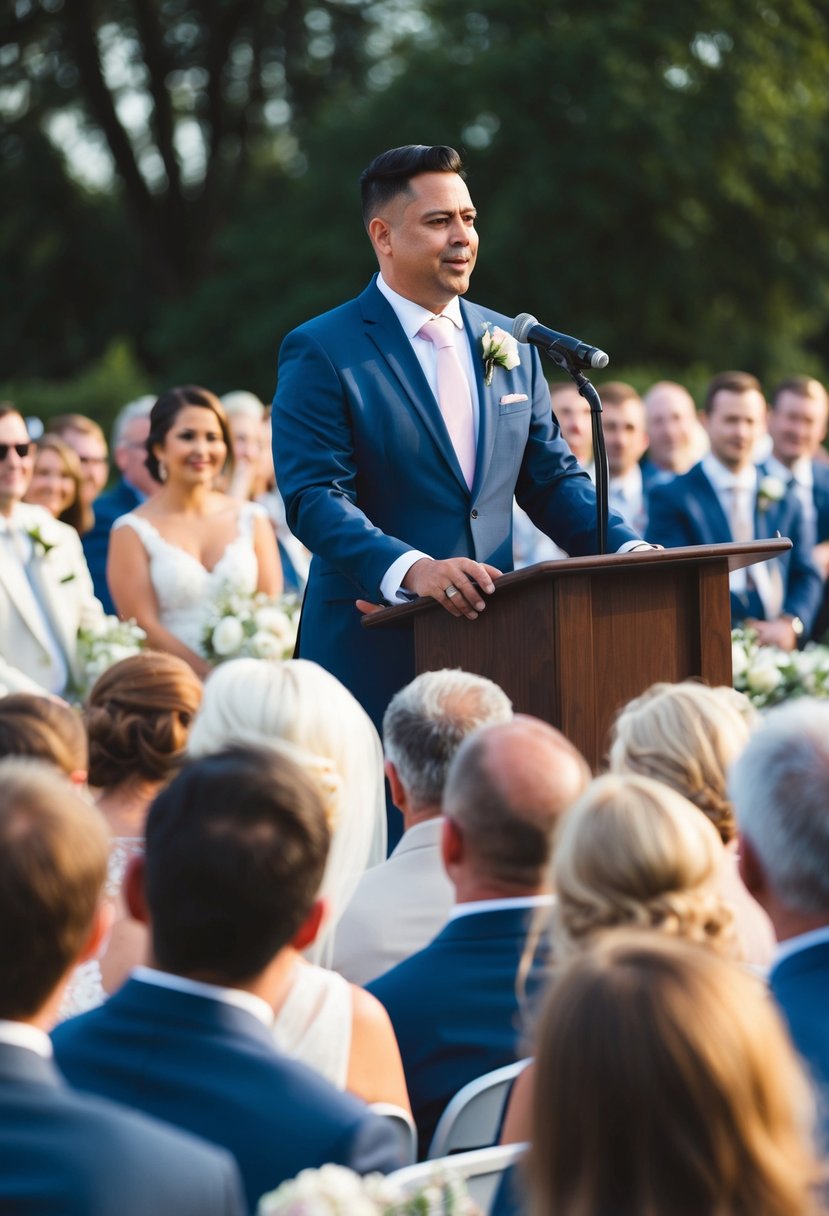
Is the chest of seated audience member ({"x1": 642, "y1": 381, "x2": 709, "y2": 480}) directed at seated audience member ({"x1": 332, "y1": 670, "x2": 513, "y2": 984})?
yes

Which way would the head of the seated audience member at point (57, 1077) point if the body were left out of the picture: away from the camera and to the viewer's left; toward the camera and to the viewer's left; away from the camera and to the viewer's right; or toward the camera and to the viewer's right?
away from the camera and to the viewer's right

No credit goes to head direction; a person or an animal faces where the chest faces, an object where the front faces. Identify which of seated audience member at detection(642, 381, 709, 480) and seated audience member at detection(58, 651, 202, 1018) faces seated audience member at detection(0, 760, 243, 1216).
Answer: seated audience member at detection(642, 381, 709, 480)

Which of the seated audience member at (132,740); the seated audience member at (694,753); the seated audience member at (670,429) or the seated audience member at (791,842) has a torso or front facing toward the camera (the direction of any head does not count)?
the seated audience member at (670,429)

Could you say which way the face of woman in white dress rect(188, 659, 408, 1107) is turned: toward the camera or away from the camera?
away from the camera

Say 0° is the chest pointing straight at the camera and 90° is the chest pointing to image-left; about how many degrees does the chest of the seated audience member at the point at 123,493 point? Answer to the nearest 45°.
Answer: approximately 315°

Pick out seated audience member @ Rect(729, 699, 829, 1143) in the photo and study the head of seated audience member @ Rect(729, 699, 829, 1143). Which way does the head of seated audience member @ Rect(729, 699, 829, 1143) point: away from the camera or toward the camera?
away from the camera

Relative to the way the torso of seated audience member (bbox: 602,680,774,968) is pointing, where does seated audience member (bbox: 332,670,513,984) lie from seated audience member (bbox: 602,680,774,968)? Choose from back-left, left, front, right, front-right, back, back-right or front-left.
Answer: left

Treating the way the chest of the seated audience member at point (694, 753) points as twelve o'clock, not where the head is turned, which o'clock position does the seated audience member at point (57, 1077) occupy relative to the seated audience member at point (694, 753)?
the seated audience member at point (57, 1077) is roughly at 7 o'clock from the seated audience member at point (694, 753).

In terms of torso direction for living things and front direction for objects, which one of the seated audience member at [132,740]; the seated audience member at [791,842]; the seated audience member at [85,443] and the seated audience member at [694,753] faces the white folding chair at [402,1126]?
the seated audience member at [85,443]

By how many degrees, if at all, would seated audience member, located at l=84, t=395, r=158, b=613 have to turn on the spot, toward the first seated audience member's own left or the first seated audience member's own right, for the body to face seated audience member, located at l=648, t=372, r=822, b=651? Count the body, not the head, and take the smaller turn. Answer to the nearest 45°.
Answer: approximately 45° to the first seated audience member's own left

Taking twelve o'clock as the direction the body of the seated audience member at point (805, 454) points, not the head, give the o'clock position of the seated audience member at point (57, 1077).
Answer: the seated audience member at point (57, 1077) is roughly at 12 o'clock from the seated audience member at point (805, 454).

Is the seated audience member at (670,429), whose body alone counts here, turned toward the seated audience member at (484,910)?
yes

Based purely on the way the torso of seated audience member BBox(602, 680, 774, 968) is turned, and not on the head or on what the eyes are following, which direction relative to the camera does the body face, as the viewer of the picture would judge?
away from the camera
